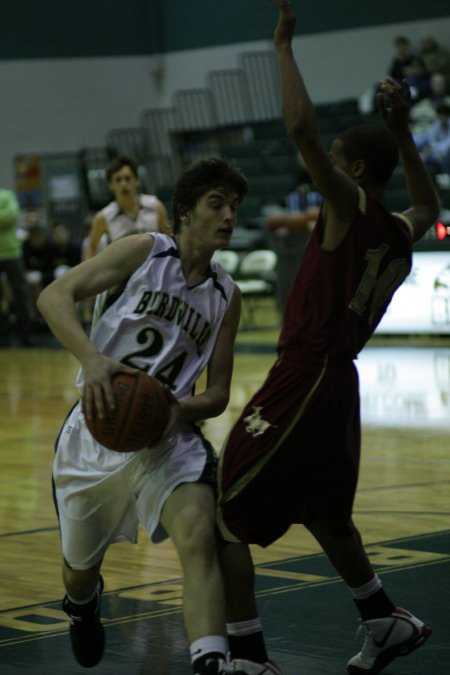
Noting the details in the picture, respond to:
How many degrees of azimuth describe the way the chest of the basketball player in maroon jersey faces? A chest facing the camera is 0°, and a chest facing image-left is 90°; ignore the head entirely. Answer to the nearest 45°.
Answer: approximately 135°

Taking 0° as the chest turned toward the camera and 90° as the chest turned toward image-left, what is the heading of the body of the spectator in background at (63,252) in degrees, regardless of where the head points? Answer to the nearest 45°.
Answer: approximately 0°

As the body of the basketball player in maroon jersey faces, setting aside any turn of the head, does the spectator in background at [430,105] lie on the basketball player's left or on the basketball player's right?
on the basketball player's right

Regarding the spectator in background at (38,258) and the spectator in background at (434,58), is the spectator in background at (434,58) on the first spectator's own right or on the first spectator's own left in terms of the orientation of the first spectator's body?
on the first spectator's own left

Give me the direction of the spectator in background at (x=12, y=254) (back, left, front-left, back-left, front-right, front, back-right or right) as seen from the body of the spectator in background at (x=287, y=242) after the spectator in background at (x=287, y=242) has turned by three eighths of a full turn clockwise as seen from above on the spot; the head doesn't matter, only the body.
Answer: front-left

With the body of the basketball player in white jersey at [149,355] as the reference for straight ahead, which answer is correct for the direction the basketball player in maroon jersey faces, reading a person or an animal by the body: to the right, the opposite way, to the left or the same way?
the opposite way

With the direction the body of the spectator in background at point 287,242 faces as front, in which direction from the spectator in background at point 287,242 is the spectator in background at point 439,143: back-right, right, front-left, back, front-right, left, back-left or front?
back-left
